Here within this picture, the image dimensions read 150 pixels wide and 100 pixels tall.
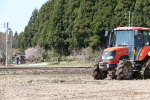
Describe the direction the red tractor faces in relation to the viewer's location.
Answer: facing the viewer and to the left of the viewer
